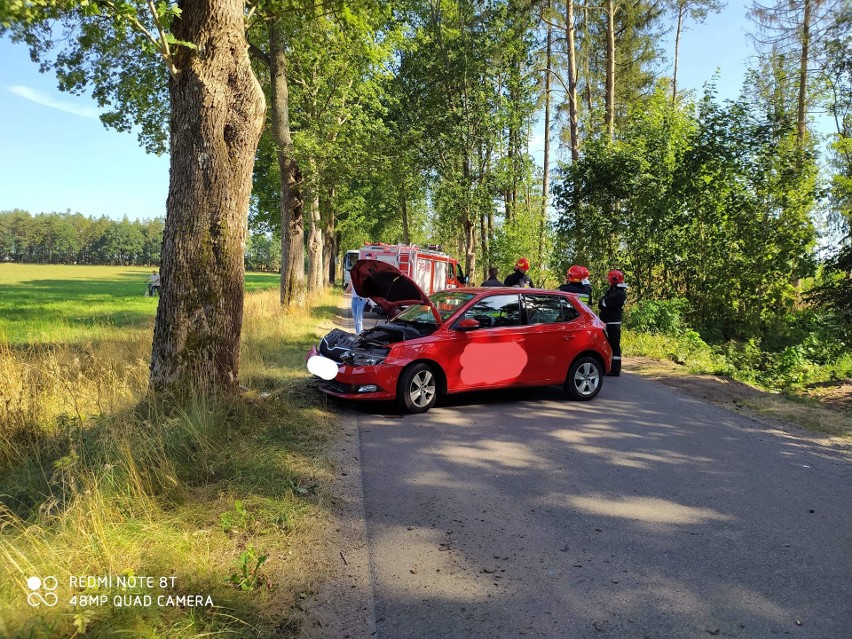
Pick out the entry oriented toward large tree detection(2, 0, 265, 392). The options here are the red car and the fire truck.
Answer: the red car

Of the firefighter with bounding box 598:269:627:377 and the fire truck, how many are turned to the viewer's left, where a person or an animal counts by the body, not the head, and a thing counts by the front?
1

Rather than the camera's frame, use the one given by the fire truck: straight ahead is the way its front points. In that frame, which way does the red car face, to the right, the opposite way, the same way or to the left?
the opposite way

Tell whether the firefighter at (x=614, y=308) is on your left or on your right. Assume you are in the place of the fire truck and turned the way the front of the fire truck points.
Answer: on your right

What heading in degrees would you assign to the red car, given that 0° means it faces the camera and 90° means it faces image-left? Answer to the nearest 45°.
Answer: approximately 45°

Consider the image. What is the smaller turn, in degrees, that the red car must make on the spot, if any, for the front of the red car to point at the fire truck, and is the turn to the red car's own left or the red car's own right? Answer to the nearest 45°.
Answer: approximately 135° to the red car's own right

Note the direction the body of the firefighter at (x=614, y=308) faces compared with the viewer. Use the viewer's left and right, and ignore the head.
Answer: facing to the left of the viewer

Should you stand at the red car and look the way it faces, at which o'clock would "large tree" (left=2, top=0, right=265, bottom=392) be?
The large tree is roughly at 12 o'clock from the red car.

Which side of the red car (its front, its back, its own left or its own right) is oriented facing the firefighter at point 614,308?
back

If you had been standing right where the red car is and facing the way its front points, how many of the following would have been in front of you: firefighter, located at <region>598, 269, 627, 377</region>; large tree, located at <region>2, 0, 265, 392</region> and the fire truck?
1
